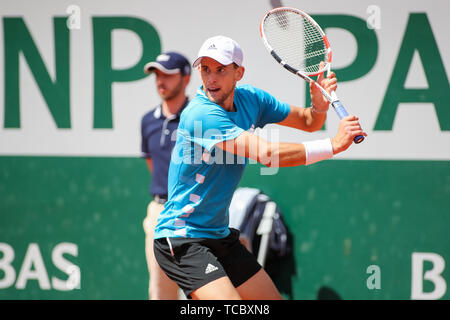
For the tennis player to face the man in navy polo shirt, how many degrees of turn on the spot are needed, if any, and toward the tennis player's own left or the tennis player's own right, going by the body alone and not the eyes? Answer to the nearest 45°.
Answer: approximately 135° to the tennis player's own left

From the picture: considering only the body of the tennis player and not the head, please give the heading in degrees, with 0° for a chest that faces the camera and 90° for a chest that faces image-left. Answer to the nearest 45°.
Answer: approximately 315°
